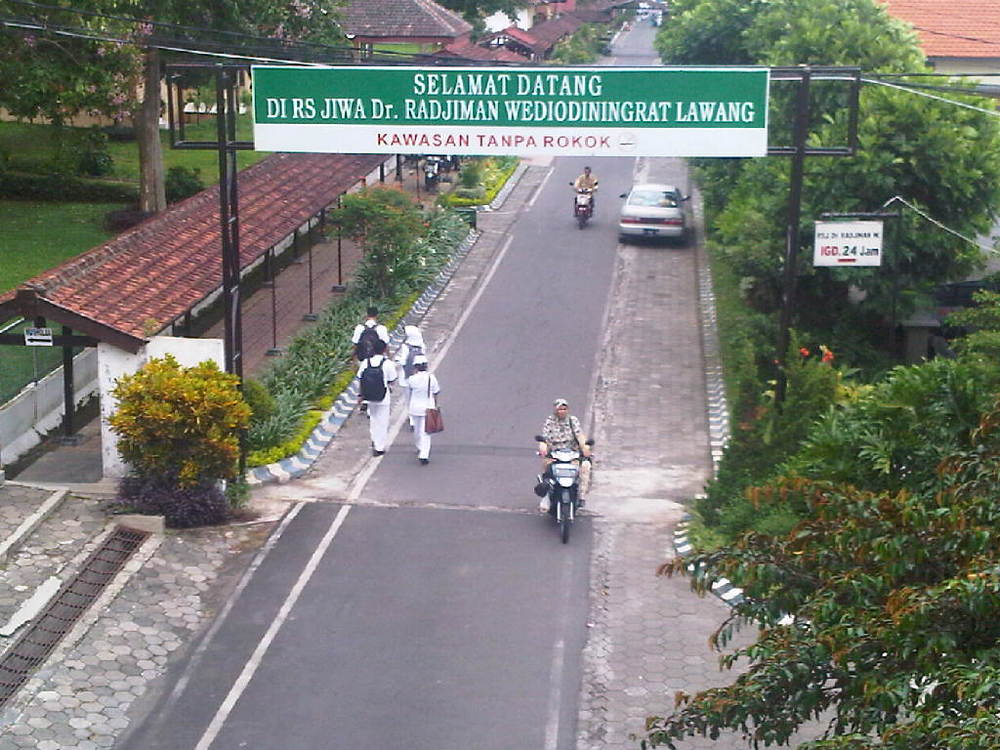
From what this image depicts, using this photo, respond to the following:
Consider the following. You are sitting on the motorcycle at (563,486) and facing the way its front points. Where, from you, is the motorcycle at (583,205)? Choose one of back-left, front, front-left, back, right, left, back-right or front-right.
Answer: back

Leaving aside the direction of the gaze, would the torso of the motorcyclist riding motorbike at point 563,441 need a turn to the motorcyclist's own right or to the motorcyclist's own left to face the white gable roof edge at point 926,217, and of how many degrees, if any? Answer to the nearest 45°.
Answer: approximately 135° to the motorcyclist's own left

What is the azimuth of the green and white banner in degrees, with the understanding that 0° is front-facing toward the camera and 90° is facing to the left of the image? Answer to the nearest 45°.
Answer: approximately 0°

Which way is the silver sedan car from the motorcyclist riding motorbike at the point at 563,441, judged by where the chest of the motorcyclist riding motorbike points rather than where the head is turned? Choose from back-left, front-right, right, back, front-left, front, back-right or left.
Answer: back

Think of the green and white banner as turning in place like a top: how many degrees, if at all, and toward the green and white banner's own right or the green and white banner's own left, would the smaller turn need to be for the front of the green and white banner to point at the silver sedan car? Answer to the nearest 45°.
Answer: approximately 180°

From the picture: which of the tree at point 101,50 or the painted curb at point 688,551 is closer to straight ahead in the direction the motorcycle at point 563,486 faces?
the painted curb

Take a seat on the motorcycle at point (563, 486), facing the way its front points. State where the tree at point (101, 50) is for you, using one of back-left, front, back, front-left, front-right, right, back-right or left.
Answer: back-right

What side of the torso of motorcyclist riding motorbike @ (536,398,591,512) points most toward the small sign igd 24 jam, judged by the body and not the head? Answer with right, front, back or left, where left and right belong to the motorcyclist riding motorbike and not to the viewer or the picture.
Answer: left

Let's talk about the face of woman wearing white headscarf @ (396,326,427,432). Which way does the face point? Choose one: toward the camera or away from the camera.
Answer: away from the camera

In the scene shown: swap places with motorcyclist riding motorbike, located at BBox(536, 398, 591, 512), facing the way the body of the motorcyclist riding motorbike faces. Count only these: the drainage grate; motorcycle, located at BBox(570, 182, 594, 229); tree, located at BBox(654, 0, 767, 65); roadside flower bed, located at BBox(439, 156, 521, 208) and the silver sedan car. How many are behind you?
4

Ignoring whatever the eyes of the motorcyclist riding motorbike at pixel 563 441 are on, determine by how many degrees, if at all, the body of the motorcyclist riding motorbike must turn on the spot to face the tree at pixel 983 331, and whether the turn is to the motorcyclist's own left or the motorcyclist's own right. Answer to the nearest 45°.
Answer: approximately 90° to the motorcyclist's own left
